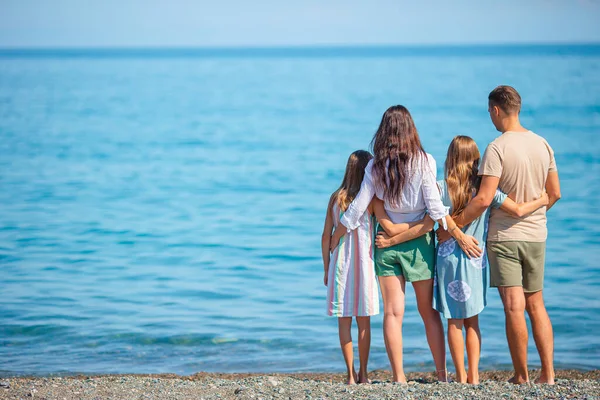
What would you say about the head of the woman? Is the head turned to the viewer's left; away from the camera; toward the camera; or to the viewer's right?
away from the camera

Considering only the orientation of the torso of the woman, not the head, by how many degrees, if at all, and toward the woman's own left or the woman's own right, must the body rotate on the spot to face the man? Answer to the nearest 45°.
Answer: approximately 90° to the woman's own right

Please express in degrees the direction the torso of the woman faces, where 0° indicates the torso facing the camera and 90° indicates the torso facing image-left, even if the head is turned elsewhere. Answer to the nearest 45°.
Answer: approximately 180°

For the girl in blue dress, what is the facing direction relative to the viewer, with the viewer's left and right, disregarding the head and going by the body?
facing away from the viewer

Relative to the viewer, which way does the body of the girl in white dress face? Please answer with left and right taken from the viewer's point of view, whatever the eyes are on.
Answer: facing away from the viewer

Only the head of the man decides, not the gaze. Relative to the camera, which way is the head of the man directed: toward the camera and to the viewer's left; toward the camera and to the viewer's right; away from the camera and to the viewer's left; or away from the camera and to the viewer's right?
away from the camera and to the viewer's left

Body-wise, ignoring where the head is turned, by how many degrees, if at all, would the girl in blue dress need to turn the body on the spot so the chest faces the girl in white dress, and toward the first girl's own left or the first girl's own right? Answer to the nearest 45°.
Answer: approximately 90° to the first girl's own left
